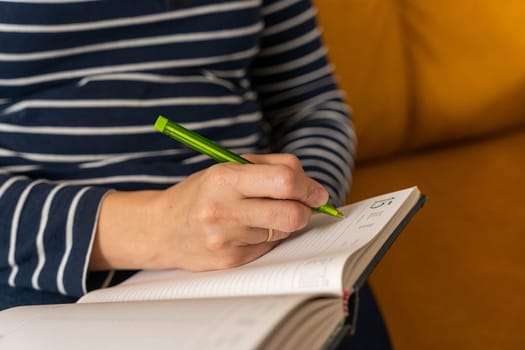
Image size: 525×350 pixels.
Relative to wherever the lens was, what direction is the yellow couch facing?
facing the viewer and to the right of the viewer
